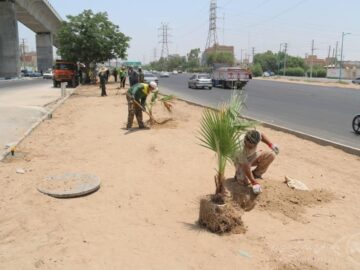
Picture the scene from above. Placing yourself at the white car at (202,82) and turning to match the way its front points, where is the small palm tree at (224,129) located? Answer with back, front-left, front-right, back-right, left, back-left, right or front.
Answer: back-left

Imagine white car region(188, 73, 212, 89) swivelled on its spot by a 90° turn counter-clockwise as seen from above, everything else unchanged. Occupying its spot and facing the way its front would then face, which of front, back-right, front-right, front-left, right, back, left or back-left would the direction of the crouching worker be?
front-left

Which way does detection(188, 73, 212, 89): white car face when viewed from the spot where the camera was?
facing away from the viewer and to the left of the viewer
